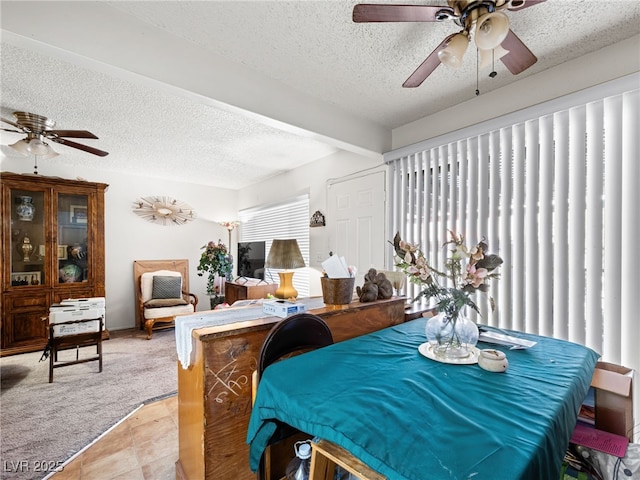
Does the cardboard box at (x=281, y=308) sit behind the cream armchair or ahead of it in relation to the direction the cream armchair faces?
ahead

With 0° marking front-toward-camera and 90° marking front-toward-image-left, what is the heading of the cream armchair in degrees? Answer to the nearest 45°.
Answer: approximately 315°

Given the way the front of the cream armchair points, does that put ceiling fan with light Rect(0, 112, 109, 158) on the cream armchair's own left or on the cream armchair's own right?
on the cream armchair's own right

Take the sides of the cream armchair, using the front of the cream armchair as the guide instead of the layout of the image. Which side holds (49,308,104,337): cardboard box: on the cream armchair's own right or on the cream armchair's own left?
on the cream armchair's own right

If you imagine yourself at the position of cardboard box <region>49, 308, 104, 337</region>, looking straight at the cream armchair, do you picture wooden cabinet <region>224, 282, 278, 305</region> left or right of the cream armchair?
right

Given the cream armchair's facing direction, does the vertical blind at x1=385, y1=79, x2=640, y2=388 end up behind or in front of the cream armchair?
in front
